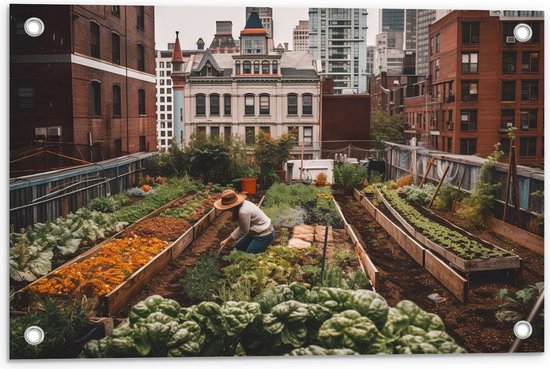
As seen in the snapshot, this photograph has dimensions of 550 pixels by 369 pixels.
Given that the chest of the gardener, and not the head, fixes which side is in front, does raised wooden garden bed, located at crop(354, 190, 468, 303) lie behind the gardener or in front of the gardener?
behind

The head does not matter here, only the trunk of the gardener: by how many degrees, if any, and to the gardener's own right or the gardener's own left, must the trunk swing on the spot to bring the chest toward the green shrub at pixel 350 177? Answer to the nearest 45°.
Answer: approximately 135° to the gardener's own right

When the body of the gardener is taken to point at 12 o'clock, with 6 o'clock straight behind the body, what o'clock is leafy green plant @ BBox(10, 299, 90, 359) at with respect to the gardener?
The leafy green plant is roughly at 11 o'clock from the gardener.

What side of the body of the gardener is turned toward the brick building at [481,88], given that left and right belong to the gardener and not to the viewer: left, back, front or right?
right

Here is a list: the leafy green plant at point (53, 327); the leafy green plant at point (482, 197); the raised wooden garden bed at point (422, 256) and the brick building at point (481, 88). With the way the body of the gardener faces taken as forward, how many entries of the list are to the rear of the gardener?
3

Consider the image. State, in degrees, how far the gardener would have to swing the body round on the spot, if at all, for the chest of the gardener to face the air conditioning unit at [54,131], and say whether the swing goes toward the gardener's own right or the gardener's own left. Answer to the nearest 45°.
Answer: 0° — they already face it

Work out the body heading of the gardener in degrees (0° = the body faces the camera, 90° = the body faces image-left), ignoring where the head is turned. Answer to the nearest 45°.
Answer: approximately 90°

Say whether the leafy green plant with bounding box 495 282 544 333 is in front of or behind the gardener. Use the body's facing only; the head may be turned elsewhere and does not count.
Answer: behind
